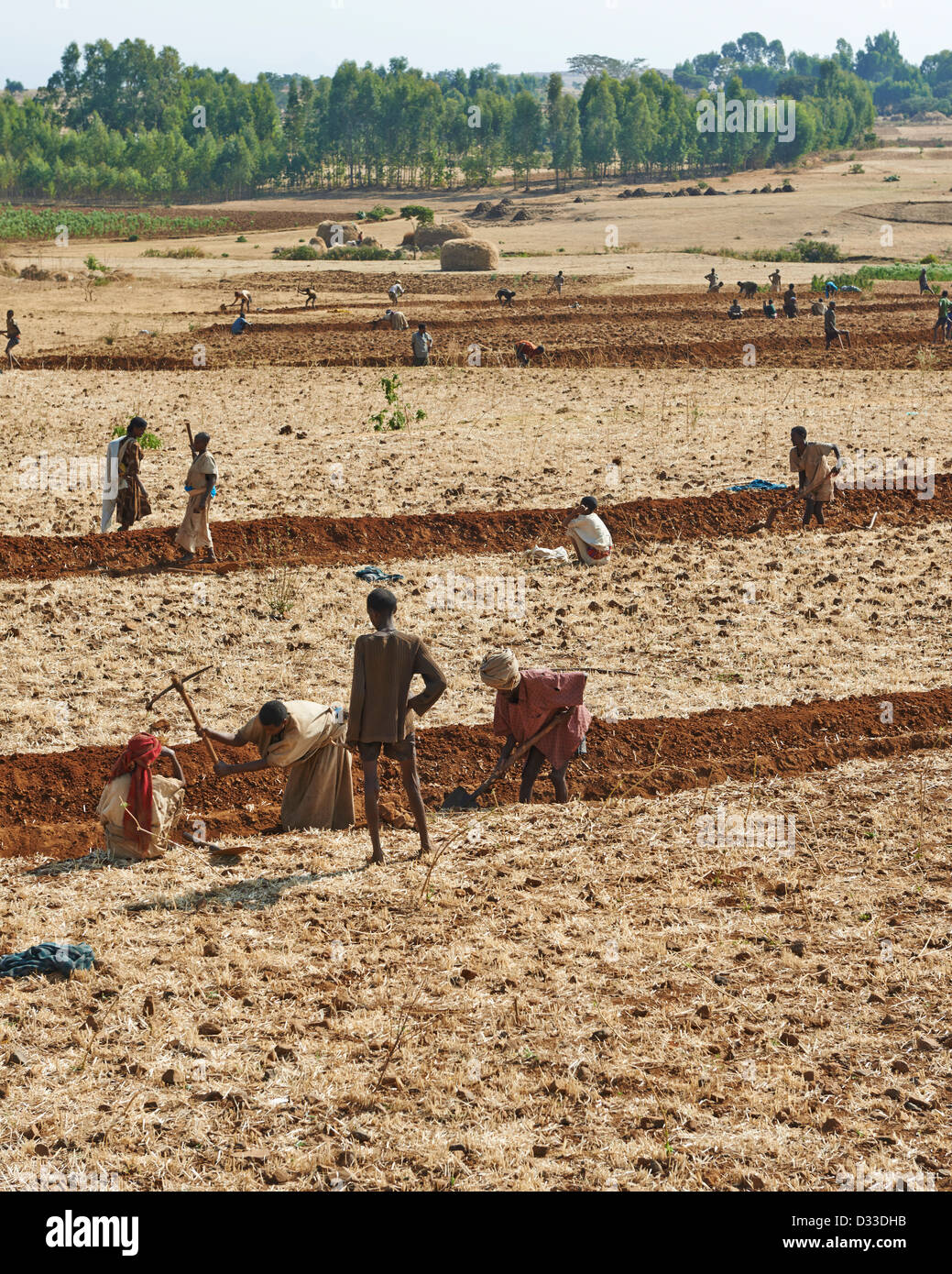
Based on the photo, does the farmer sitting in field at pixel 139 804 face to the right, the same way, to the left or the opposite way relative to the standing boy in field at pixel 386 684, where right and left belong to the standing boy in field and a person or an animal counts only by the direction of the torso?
the same way

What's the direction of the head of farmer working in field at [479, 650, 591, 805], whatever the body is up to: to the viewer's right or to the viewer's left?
to the viewer's left

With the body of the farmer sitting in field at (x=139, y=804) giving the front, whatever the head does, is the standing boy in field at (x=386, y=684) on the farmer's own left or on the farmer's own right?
on the farmer's own right

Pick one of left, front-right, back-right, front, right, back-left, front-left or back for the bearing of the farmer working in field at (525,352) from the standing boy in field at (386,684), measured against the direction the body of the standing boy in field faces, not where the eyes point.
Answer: front

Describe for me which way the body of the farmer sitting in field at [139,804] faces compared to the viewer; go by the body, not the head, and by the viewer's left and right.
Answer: facing away from the viewer

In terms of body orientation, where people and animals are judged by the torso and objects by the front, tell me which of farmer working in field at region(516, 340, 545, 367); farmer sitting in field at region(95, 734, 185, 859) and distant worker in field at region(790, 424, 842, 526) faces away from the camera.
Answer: farmer sitting in field at region(95, 734, 185, 859)

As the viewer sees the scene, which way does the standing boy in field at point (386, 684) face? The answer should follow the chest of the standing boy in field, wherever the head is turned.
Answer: away from the camera

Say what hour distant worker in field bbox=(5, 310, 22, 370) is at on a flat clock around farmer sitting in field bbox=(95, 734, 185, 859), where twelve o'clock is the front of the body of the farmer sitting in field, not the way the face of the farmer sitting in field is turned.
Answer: The distant worker in field is roughly at 12 o'clock from the farmer sitting in field.

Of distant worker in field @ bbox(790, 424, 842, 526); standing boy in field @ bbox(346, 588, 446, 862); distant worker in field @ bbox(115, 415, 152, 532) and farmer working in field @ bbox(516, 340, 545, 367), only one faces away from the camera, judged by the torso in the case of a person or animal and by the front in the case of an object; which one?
the standing boy in field

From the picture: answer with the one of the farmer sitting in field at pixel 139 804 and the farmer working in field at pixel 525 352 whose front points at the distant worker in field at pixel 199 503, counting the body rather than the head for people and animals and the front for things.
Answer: the farmer sitting in field at pixel 139 804
